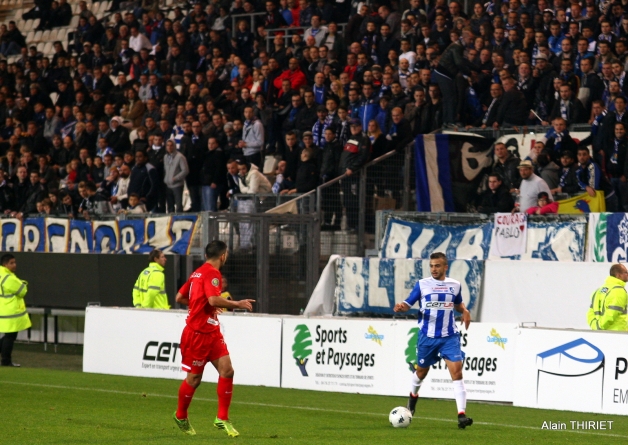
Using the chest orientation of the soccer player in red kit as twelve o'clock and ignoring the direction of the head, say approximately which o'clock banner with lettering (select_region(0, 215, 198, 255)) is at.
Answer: The banner with lettering is roughly at 10 o'clock from the soccer player in red kit.

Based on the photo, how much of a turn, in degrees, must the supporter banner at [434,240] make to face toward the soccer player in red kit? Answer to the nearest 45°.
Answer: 0° — it already faces them

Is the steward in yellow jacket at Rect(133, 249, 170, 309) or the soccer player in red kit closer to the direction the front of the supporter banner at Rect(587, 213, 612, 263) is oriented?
the soccer player in red kit

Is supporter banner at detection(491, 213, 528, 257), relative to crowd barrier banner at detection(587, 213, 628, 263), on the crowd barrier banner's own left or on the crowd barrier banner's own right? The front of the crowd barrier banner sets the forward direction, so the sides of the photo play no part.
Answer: on the crowd barrier banner's own right

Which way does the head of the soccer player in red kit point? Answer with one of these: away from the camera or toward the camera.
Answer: away from the camera

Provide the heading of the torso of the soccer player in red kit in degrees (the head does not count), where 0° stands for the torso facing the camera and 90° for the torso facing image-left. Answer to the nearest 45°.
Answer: approximately 225°

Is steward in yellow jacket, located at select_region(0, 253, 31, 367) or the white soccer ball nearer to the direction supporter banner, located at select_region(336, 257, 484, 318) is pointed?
the white soccer ball

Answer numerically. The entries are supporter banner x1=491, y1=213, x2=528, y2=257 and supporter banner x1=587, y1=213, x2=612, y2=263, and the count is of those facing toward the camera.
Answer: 2

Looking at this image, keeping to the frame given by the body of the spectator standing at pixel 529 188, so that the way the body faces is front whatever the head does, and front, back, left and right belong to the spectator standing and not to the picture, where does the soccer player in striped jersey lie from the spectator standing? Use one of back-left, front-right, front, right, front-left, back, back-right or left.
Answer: front-left

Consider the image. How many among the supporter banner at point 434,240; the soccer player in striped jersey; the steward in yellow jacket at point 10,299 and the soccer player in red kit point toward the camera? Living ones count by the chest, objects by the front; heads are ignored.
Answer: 2

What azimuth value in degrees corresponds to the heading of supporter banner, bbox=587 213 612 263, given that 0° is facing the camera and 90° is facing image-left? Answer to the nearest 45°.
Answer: approximately 0°
